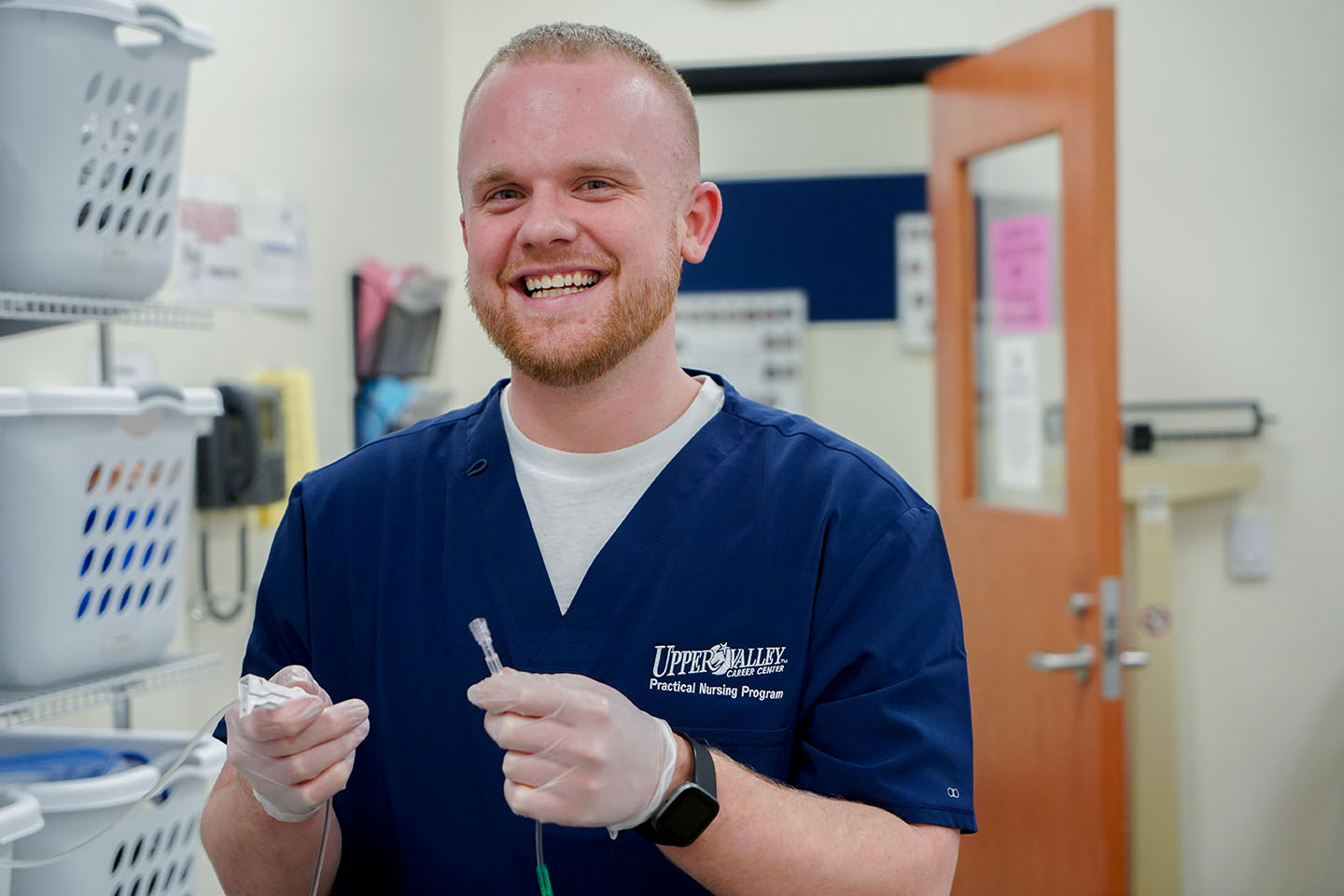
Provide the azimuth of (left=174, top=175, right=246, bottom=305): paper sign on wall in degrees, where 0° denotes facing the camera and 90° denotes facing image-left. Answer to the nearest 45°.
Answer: approximately 315°

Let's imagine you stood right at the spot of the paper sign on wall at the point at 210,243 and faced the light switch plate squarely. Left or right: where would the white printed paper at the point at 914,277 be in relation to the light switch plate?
left

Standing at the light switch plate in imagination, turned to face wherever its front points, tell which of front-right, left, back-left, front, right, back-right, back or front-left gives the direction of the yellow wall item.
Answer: front-right

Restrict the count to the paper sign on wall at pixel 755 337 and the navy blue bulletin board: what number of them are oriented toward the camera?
2

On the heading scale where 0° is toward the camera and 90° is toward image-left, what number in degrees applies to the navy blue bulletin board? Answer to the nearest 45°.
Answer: approximately 0°

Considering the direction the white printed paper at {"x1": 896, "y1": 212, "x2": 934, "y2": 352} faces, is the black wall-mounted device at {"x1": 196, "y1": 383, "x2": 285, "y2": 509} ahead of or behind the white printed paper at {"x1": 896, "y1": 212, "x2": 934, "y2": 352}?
ahead

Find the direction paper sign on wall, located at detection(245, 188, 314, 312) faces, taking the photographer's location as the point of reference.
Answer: facing the viewer and to the right of the viewer

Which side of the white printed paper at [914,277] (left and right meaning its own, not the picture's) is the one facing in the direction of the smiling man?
front

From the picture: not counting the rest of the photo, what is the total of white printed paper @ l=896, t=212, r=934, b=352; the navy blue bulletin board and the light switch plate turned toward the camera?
3

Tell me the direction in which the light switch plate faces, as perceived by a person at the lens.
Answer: facing the viewer

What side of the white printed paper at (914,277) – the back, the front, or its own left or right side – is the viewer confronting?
front

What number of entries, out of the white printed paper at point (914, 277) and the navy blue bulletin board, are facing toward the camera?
2
